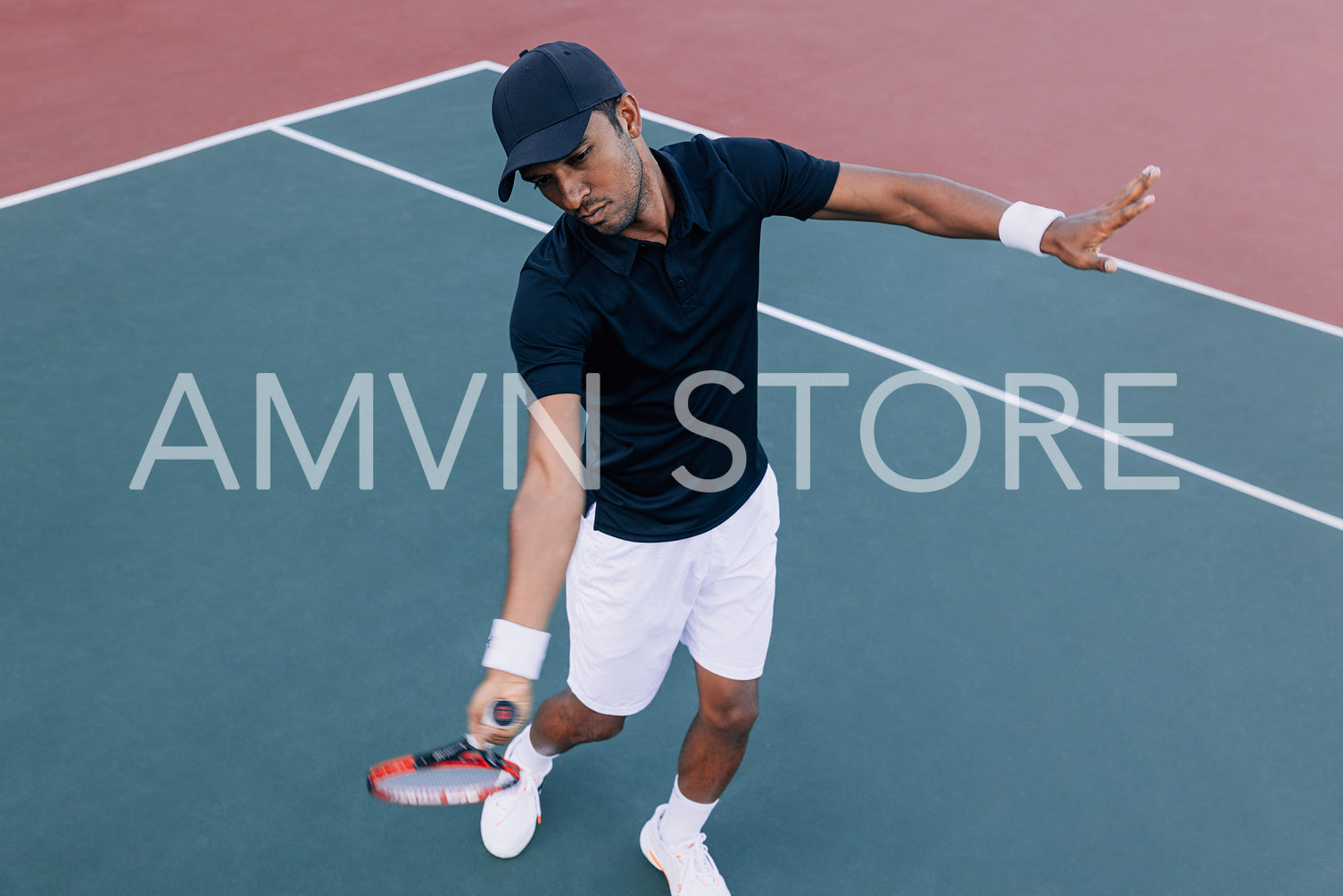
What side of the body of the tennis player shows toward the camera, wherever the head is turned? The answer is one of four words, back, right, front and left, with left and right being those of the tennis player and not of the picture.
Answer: front

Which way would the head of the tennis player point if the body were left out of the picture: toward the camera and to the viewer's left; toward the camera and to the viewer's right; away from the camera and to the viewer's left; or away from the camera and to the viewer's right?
toward the camera and to the viewer's left
